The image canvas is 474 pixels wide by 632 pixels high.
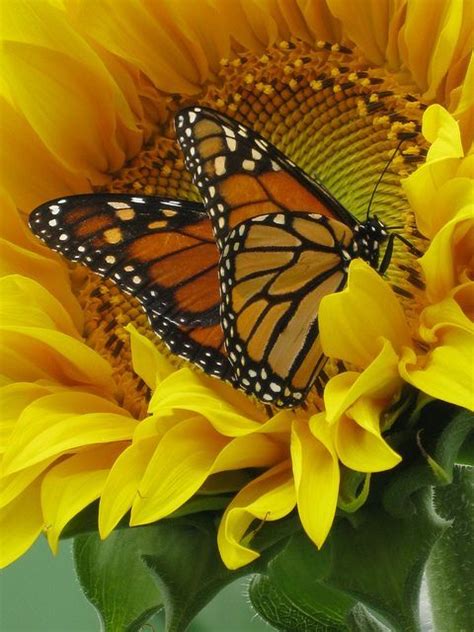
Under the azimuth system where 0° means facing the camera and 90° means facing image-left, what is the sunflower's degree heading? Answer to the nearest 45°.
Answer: approximately 0°

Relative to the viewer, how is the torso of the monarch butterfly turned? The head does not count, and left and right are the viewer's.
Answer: facing to the right of the viewer
